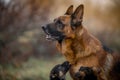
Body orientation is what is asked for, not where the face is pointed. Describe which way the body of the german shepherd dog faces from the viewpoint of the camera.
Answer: to the viewer's left
